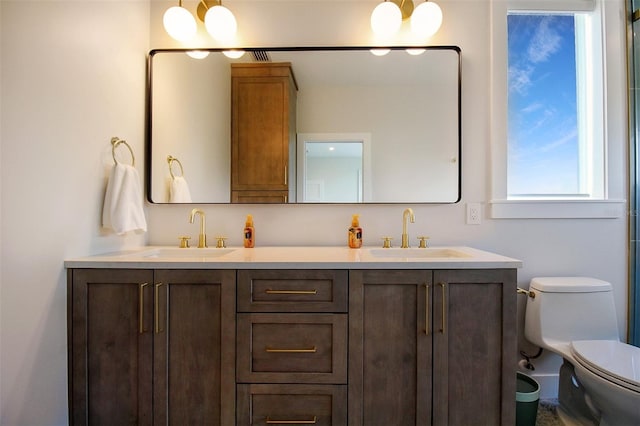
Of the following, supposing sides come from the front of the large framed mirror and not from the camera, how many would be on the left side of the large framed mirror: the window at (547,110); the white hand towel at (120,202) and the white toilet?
2

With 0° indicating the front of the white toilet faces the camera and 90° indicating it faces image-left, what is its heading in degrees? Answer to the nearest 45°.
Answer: approximately 315°

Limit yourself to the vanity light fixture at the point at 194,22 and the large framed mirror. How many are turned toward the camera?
2

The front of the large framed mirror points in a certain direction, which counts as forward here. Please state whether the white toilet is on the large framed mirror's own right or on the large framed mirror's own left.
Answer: on the large framed mirror's own left

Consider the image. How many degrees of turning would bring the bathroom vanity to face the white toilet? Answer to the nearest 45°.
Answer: approximately 90° to its left

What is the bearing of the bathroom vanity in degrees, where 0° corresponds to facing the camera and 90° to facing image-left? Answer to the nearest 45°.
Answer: approximately 0°

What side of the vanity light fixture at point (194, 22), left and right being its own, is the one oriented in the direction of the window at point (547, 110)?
left
